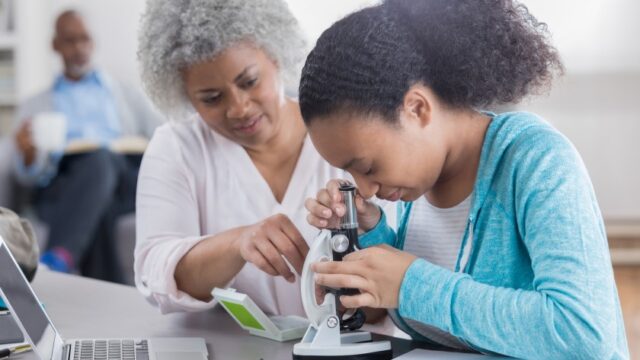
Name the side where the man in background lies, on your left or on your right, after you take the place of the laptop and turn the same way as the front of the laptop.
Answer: on your left

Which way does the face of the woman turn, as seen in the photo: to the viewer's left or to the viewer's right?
to the viewer's right

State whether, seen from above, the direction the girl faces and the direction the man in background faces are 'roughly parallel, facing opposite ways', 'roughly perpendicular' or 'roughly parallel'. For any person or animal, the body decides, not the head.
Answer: roughly perpendicular

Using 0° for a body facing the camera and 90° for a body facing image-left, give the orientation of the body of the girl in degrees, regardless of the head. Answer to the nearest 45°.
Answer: approximately 45°

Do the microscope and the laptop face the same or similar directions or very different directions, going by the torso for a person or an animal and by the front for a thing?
same or similar directions

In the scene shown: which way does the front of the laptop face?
to the viewer's right

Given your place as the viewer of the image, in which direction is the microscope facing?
facing to the right of the viewer

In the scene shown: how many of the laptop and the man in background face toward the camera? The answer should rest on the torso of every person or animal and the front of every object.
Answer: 1

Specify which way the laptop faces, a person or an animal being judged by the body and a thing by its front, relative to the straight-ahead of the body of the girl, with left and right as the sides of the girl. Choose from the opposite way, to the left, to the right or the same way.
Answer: the opposite way

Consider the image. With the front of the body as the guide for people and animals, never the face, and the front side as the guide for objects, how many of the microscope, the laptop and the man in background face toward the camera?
1

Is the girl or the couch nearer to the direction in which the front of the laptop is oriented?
the girl

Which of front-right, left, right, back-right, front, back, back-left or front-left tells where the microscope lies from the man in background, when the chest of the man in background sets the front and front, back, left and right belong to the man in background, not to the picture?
front

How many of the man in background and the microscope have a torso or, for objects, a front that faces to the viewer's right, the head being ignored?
1

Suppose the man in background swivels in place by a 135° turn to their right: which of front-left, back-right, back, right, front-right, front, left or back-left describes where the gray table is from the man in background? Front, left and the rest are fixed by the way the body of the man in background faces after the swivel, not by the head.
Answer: back-left

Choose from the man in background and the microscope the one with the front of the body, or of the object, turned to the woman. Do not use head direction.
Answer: the man in background

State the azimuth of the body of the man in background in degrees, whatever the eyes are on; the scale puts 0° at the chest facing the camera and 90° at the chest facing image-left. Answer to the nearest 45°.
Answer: approximately 0°
